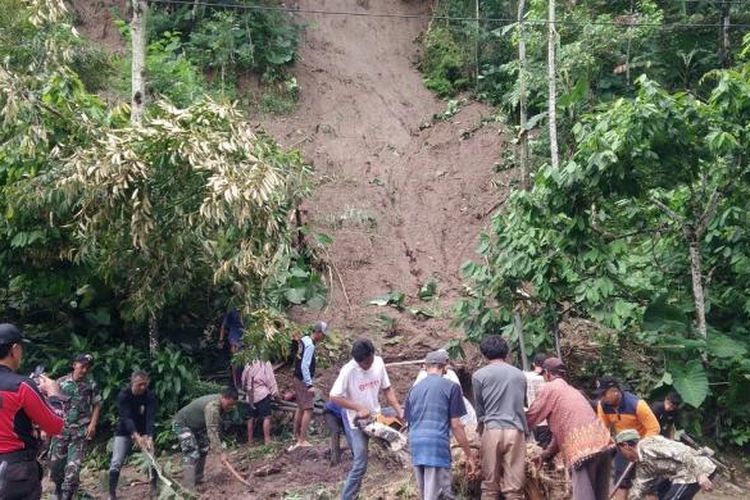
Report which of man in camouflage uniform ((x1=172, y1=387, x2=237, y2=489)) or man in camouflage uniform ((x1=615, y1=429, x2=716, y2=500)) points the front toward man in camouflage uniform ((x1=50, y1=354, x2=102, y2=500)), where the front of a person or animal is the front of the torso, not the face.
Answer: man in camouflage uniform ((x1=615, y1=429, x2=716, y2=500))

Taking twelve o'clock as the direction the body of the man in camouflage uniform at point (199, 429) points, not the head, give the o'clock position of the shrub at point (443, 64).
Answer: The shrub is roughly at 10 o'clock from the man in camouflage uniform.

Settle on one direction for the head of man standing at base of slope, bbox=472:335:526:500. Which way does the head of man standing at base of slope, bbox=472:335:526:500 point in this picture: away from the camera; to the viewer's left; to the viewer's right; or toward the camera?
away from the camera

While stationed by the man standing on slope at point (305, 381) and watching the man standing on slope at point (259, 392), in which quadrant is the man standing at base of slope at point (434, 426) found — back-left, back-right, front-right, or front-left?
back-left

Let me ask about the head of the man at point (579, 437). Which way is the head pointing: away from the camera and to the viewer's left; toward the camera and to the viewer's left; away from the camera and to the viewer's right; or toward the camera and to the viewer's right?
away from the camera and to the viewer's left

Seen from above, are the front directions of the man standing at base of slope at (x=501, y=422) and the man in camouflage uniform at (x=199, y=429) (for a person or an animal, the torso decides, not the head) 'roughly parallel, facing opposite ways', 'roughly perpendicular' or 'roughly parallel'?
roughly perpendicular

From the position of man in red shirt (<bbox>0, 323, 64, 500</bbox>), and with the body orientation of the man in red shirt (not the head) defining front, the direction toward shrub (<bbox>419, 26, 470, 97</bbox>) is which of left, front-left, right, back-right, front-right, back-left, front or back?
front

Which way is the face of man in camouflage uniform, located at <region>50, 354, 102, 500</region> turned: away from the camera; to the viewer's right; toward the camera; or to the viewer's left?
toward the camera

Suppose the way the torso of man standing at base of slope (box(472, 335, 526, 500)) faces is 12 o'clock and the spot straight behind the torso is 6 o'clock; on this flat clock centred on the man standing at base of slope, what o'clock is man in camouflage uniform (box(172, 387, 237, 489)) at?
The man in camouflage uniform is roughly at 10 o'clock from the man standing at base of slope.

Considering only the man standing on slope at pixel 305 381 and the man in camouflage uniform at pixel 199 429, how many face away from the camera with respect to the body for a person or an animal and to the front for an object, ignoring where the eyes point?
0

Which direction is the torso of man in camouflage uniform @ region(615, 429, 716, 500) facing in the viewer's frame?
to the viewer's left

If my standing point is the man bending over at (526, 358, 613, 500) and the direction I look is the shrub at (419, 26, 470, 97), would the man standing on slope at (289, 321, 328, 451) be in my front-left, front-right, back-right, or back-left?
front-left

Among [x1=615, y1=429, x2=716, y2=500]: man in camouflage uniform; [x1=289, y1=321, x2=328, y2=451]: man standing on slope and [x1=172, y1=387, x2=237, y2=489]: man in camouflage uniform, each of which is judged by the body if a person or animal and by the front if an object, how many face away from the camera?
0

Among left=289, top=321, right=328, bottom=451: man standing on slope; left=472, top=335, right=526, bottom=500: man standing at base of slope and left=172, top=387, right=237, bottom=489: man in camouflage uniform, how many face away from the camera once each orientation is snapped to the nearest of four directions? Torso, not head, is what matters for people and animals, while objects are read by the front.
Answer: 1

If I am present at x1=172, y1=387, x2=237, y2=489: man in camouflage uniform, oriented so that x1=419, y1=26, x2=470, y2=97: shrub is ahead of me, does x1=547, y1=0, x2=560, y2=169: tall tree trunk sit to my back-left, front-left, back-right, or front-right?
front-right

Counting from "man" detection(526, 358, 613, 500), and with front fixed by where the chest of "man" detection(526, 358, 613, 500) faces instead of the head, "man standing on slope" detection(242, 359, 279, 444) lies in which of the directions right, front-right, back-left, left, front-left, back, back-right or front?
front

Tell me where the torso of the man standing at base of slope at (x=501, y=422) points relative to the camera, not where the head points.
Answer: away from the camera
